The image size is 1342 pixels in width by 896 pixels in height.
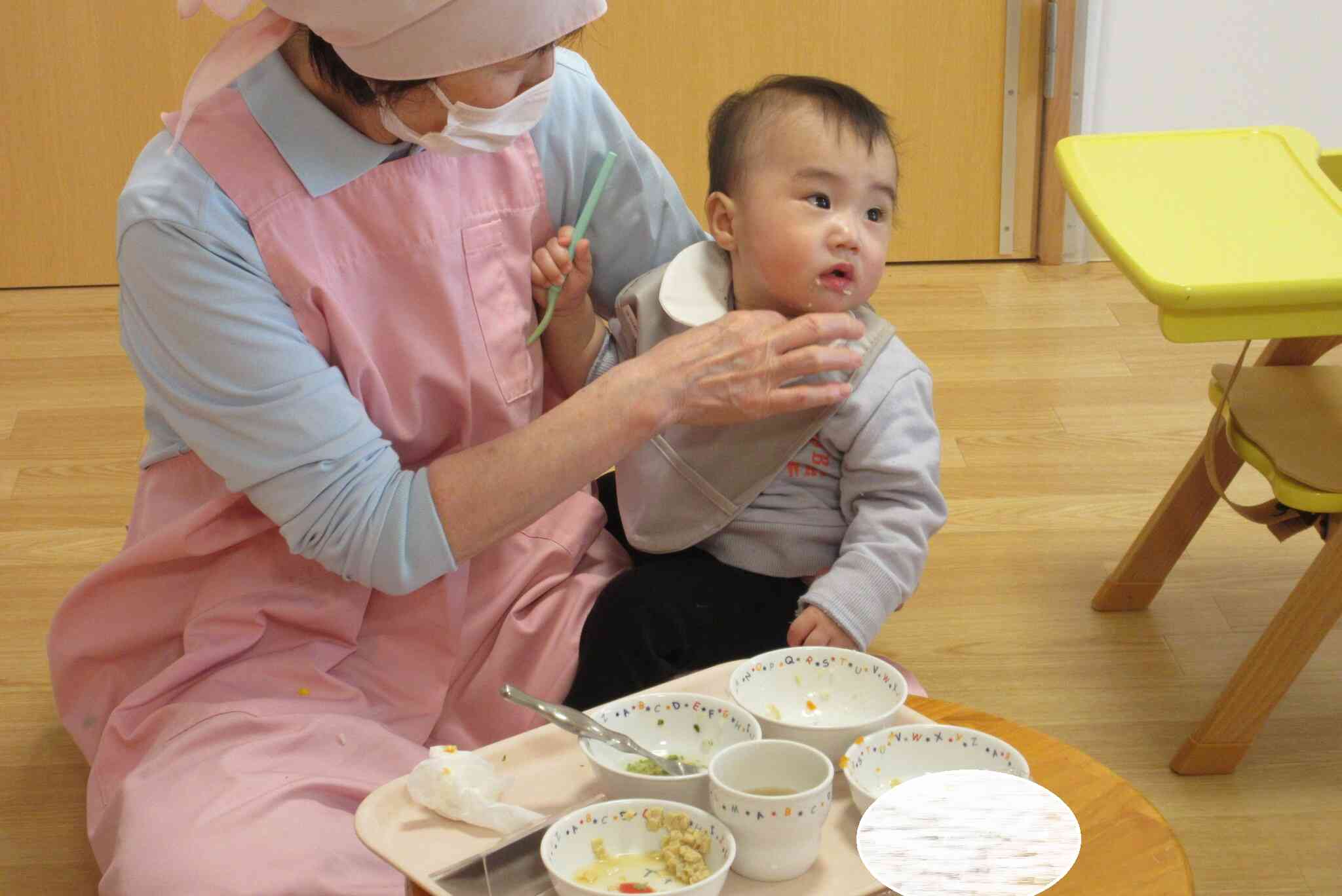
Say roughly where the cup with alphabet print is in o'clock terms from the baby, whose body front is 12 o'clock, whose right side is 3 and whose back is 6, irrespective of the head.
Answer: The cup with alphabet print is roughly at 12 o'clock from the baby.

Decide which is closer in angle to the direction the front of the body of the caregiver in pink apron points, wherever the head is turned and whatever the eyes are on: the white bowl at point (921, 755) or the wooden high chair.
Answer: the white bowl

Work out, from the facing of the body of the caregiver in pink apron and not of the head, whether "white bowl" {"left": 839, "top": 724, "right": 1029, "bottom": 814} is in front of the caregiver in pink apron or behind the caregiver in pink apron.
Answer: in front

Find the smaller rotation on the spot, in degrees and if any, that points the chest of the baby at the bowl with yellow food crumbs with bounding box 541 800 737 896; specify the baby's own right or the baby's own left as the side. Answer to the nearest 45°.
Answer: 0° — they already face it

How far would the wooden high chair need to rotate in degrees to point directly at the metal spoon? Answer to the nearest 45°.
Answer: approximately 45° to its left

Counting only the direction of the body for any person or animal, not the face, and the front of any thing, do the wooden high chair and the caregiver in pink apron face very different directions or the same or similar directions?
very different directions

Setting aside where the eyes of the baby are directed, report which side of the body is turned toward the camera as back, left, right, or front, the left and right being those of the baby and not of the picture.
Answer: front

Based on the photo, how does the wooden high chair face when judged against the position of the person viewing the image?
facing to the left of the viewer

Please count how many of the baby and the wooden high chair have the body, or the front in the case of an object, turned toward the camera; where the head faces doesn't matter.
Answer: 1

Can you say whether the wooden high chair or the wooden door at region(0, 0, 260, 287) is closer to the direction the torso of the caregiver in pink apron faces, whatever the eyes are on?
the wooden high chair

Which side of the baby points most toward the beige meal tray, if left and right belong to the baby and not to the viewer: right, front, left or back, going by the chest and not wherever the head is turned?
front

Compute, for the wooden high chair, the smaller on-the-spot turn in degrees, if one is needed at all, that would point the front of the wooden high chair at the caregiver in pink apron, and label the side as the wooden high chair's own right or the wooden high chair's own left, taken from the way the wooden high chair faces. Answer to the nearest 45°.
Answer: approximately 45° to the wooden high chair's own left

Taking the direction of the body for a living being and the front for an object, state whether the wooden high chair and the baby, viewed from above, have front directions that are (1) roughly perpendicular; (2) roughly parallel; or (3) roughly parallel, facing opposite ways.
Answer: roughly perpendicular

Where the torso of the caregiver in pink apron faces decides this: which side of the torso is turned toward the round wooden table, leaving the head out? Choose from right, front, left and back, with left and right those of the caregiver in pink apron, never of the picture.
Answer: front

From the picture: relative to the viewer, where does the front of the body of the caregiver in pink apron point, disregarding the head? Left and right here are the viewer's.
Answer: facing the viewer and to the right of the viewer

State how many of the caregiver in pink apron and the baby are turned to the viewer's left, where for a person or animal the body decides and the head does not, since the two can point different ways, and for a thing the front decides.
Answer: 0
